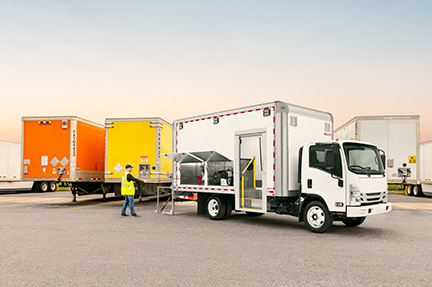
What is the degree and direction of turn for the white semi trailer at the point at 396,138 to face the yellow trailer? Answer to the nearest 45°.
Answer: approximately 45° to its right

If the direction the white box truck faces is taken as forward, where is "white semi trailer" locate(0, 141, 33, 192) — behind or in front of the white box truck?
behind

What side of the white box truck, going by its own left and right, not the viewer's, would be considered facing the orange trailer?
back

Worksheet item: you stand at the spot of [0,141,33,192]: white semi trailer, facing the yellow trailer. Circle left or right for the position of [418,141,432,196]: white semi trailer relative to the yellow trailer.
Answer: left

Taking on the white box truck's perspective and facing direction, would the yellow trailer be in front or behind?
behind

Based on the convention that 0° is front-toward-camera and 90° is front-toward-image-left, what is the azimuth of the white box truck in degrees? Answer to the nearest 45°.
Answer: approximately 315°

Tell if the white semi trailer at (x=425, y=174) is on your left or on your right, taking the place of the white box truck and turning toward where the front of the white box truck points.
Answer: on your left

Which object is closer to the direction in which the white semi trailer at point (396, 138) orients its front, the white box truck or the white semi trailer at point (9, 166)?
the white box truck

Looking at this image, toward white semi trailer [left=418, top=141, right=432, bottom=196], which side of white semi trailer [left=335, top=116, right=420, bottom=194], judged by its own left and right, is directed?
back

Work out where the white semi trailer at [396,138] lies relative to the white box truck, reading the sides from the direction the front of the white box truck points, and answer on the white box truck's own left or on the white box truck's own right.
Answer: on the white box truck's own left
